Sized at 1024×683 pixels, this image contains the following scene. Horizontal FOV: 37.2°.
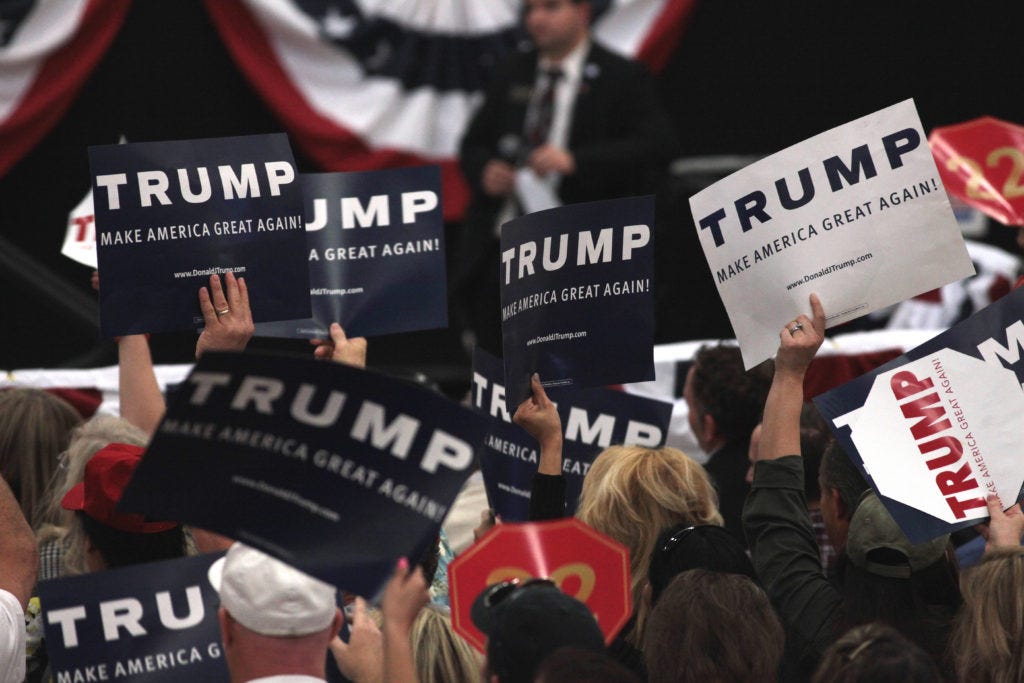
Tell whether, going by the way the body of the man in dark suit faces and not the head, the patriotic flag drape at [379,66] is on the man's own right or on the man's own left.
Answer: on the man's own right

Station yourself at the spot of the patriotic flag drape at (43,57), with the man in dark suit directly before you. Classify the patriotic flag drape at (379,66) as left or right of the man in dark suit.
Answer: left

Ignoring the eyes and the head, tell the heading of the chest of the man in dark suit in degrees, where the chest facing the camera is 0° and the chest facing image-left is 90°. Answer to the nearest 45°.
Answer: approximately 45°

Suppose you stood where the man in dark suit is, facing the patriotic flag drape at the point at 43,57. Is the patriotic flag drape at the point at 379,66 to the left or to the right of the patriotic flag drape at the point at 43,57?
right
